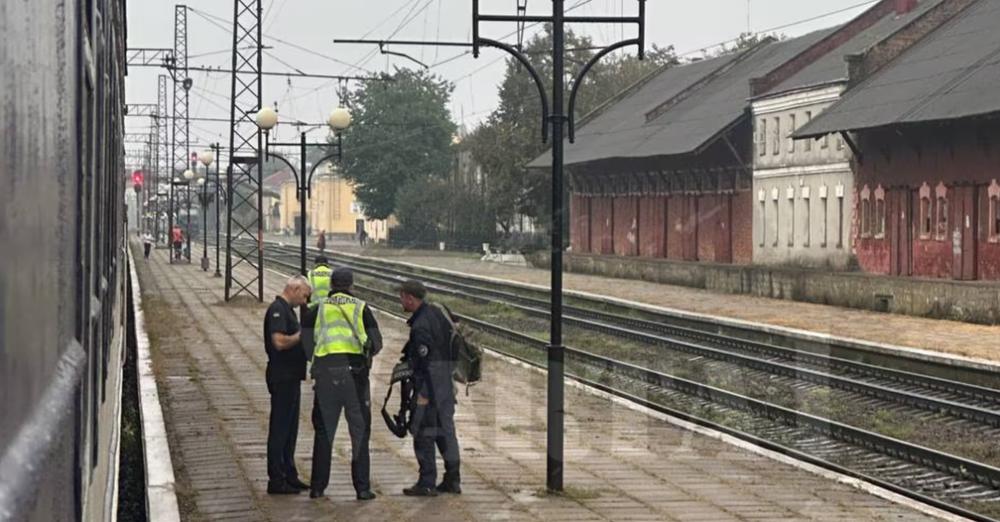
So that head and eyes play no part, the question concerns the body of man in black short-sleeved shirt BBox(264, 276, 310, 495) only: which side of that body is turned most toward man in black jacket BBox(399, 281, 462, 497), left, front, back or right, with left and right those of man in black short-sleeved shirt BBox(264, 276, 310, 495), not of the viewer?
front

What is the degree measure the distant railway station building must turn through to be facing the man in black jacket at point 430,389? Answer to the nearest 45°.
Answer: approximately 45° to its left

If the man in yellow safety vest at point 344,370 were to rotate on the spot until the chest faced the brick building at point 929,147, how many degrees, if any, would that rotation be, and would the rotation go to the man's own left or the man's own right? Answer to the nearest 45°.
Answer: approximately 45° to the man's own right

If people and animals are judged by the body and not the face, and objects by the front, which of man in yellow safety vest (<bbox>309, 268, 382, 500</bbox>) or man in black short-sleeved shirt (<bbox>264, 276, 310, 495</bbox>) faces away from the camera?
the man in yellow safety vest

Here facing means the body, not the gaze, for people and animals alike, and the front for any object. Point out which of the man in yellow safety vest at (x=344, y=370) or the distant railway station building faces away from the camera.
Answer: the man in yellow safety vest

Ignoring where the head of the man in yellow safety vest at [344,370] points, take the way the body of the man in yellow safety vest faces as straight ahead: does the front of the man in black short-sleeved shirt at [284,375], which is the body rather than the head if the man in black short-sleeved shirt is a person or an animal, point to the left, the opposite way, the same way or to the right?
to the right

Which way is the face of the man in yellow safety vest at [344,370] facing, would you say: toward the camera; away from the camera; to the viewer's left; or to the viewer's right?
away from the camera

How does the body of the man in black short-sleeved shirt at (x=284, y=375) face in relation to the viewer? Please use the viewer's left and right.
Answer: facing to the right of the viewer

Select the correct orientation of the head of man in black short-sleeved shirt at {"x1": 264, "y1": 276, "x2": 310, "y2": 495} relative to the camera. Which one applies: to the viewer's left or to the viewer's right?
to the viewer's right

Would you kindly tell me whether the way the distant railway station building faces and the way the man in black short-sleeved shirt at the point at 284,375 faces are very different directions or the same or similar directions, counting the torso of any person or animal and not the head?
very different directions

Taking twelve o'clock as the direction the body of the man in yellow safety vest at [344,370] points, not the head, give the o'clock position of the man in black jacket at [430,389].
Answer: The man in black jacket is roughly at 3 o'clock from the man in yellow safety vest.

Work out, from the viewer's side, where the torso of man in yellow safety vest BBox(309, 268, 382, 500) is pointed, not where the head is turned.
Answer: away from the camera
